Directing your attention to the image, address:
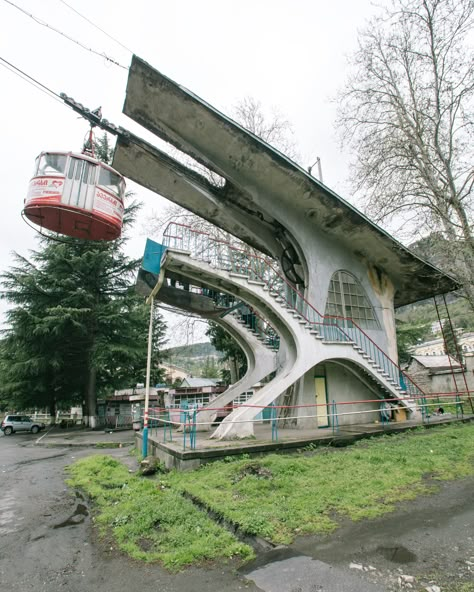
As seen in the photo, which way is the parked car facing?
to the viewer's right

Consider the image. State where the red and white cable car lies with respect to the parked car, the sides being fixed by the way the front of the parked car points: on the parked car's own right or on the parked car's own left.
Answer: on the parked car's own right
